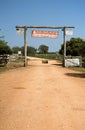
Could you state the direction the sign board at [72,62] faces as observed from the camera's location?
facing the viewer
